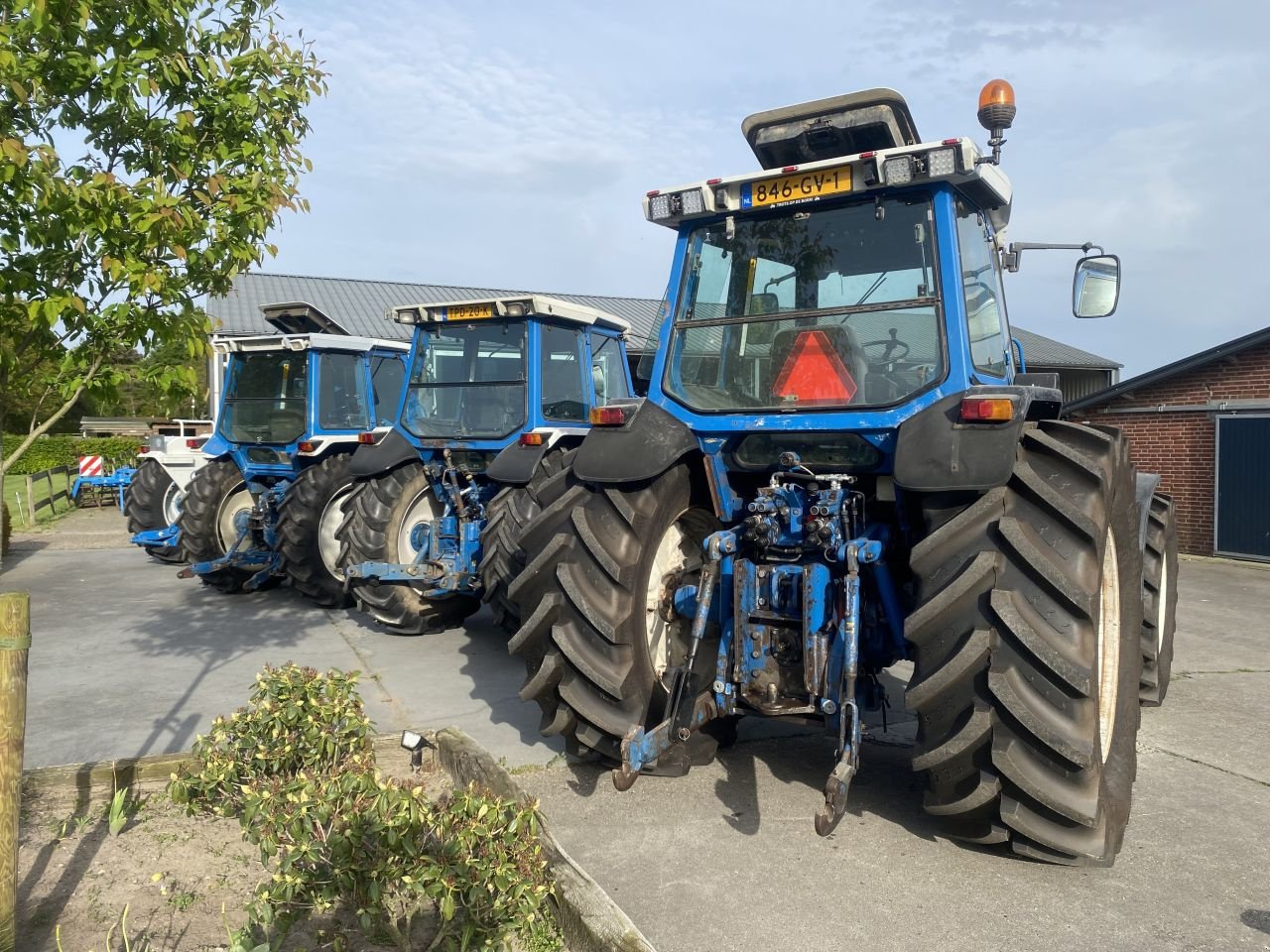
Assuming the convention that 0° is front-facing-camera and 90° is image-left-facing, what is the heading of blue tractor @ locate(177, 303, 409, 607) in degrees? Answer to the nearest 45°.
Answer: approximately 225°

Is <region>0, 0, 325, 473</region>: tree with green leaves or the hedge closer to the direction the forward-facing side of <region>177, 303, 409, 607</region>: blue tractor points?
the hedge

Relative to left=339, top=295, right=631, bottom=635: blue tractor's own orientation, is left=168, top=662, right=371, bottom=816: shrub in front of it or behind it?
behind

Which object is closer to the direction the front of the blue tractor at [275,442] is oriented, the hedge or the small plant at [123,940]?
the hedge

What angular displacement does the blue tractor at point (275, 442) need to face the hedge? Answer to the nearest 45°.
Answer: approximately 45° to its left

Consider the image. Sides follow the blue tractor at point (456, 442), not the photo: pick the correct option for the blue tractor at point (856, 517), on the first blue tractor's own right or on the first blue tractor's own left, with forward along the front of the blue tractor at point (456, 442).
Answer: on the first blue tractor's own right

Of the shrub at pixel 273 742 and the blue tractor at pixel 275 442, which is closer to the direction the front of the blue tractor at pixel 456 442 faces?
the blue tractor

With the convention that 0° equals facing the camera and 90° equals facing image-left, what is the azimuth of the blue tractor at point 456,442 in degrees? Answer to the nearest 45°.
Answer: approximately 225°

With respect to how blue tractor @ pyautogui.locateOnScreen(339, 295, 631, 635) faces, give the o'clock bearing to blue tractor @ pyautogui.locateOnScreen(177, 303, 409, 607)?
blue tractor @ pyautogui.locateOnScreen(177, 303, 409, 607) is roughly at 9 o'clock from blue tractor @ pyautogui.locateOnScreen(339, 295, 631, 635).
